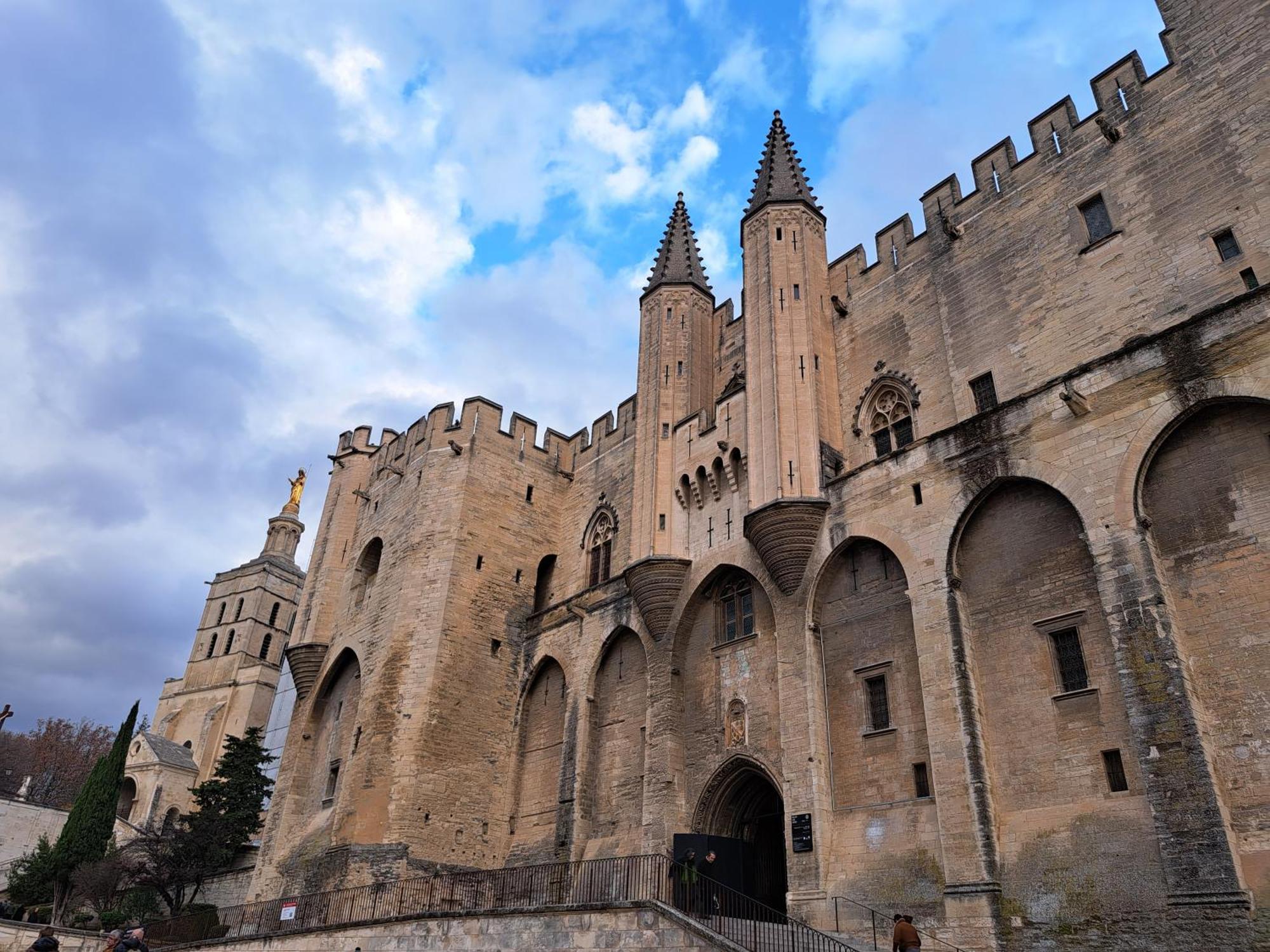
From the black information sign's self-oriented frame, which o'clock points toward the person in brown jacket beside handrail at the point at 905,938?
The person in brown jacket beside handrail is roughly at 10 o'clock from the black information sign.

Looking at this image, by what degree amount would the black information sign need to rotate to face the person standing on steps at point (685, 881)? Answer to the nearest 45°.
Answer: approximately 45° to its right

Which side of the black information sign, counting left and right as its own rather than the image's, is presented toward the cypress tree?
right

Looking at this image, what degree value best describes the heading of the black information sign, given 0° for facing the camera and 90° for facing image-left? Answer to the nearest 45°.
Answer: approximately 45°

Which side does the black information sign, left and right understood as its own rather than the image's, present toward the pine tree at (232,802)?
right
